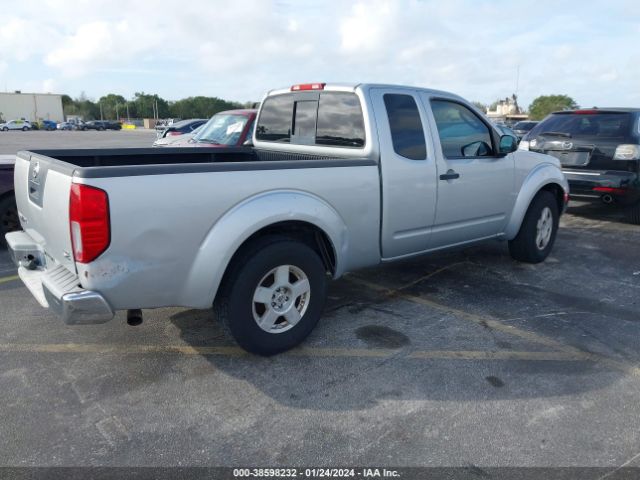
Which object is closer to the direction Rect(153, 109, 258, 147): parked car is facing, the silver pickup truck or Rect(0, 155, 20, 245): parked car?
the parked car

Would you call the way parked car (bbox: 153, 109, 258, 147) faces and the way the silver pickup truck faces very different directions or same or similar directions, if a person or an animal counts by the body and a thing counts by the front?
very different directions

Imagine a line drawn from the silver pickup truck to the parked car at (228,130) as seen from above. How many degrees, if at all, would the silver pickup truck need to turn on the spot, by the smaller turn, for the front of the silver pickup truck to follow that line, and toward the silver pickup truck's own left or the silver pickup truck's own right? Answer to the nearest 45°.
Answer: approximately 45° to the silver pickup truck's own left

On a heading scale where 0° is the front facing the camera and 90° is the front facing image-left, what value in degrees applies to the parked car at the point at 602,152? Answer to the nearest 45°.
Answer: approximately 225°

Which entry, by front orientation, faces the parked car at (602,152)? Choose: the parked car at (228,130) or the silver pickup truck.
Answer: the silver pickup truck

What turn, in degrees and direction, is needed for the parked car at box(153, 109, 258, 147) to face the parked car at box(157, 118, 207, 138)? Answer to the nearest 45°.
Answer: approximately 135° to its right

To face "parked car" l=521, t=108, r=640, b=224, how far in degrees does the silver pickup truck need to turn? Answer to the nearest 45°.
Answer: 0° — it already faces it

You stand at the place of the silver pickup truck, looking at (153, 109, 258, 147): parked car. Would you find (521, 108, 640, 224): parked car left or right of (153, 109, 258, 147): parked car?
right

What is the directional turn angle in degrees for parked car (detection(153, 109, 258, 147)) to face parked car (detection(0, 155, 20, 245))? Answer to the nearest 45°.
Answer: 0° — it already faces it

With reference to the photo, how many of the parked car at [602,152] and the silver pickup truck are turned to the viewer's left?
0

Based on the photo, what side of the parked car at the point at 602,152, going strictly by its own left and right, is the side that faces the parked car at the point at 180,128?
left

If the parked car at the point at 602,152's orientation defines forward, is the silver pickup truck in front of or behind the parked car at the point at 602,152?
behind

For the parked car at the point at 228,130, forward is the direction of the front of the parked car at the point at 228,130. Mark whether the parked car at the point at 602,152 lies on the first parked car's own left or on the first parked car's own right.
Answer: on the first parked car's own left

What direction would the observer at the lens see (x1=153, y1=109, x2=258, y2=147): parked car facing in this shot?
facing the viewer and to the left of the viewer

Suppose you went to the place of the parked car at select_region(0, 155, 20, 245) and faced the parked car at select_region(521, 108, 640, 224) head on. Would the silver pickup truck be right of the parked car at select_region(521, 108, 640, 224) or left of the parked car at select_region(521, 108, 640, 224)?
right

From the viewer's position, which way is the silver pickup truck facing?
facing away from the viewer and to the right of the viewer
